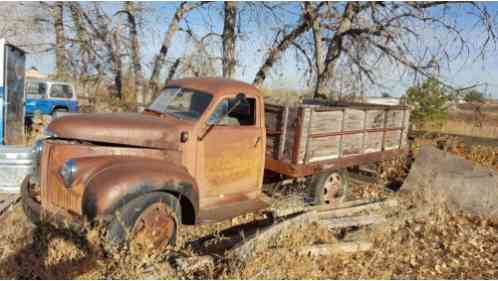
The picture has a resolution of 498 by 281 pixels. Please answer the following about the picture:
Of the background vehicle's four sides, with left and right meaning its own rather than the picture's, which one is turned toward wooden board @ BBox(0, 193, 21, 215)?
left

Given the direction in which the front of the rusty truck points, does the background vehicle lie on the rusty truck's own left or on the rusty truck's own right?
on the rusty truck's own right

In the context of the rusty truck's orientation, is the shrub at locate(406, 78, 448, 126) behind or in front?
behind

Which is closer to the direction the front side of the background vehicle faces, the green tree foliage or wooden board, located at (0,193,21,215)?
the wooden board

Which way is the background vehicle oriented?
to the viewer's left

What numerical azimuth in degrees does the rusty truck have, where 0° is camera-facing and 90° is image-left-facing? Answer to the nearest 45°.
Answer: approximately 45°

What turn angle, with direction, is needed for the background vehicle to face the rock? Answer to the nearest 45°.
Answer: approximately 135° to its left

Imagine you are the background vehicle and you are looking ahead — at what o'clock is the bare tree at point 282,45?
The bare tree is roughly at 7 o'clock from the background vehicle.
